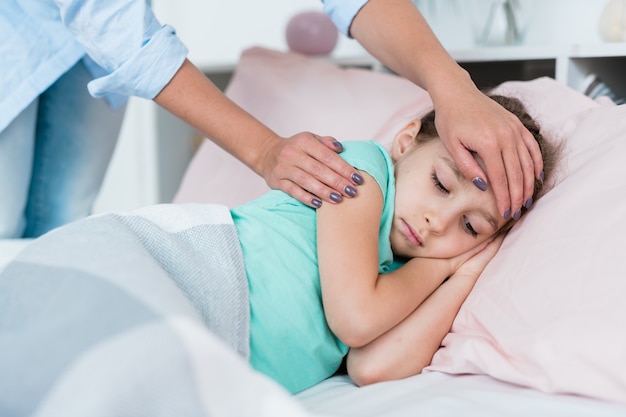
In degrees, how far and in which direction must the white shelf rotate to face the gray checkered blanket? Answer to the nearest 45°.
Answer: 0° — it already faces it

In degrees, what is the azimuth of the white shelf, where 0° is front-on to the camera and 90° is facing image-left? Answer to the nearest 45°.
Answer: approximately 0°
